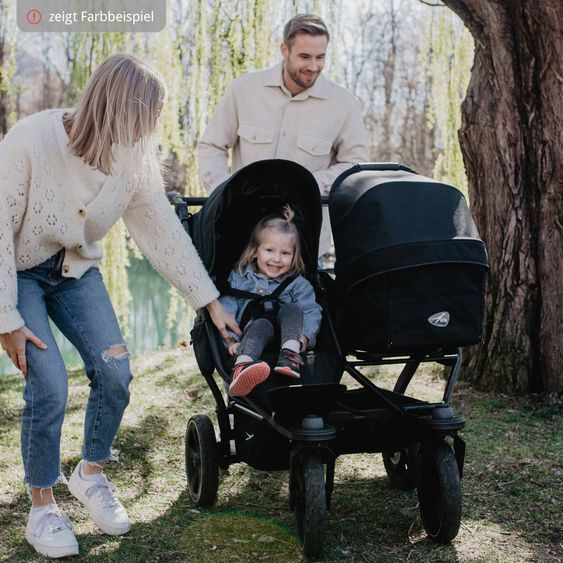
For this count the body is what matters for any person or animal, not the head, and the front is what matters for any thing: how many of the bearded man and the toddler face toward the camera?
2

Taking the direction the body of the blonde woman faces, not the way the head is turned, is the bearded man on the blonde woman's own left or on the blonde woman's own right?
on the blonde woman's own left

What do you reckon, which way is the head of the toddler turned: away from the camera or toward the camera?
toward the camera

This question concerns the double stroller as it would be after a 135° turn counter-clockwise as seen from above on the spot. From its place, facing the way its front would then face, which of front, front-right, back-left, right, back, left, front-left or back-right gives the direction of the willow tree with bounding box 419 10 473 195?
front

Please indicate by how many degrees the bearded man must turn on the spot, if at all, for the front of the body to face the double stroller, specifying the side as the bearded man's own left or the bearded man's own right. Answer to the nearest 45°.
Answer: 0° — they already face it

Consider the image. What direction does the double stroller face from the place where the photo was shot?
facing the viewer and to the right of the viewer

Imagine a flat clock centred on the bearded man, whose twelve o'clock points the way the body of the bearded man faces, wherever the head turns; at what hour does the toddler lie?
The toddler is roughly at 12 o'clock from the bearded man.

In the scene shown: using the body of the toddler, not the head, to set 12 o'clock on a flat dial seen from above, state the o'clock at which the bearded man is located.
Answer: The bearded man is roughly at 6 o'clock from the toddler.

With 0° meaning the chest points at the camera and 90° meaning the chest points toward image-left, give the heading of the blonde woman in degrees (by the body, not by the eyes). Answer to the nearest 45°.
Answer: approximately 315°

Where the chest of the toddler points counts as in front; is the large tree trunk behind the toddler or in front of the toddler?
behind

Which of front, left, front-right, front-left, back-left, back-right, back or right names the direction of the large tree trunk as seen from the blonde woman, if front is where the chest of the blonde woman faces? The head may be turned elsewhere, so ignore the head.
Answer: left

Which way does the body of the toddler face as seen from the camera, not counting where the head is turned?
toward the camera

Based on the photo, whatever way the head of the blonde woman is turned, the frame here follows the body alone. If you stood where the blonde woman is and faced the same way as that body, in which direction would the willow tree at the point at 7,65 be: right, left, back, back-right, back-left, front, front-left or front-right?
back-left

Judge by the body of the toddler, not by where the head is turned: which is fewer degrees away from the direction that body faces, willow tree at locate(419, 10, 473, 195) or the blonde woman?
the blonde woman

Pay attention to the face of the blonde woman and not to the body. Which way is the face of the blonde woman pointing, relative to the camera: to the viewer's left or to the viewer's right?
to the viewer's right
